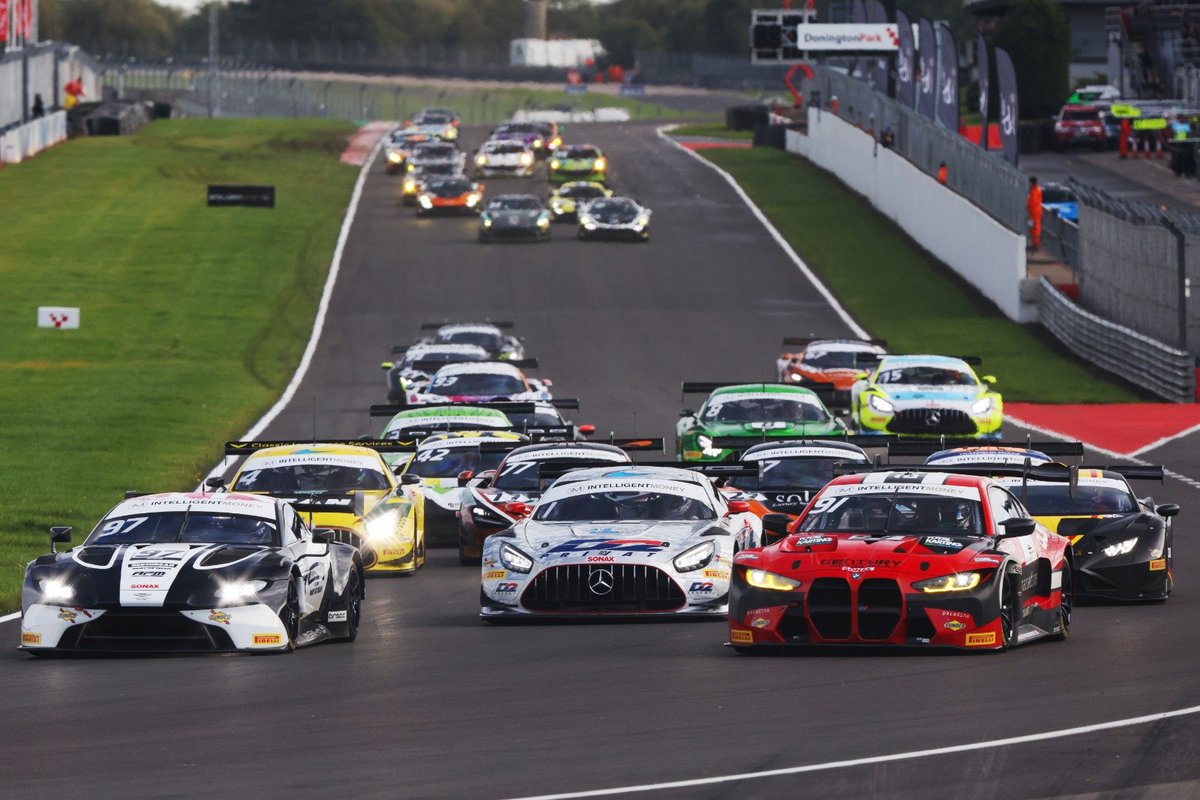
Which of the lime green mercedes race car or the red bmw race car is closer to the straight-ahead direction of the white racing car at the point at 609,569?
the red bmw race car

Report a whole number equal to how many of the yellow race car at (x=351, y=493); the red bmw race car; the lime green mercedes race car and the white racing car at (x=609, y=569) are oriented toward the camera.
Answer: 4

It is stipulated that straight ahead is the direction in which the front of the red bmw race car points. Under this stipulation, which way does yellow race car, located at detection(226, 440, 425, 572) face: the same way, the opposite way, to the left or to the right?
the same way

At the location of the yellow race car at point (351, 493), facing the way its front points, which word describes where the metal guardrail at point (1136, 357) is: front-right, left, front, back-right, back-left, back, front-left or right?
back-left

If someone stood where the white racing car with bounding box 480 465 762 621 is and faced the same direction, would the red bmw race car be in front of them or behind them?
in front

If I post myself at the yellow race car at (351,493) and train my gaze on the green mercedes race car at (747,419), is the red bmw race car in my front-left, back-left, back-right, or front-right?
back-right

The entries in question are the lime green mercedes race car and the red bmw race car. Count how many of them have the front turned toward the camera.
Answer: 2

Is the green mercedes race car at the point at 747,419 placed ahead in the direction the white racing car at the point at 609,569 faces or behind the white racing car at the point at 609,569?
behind

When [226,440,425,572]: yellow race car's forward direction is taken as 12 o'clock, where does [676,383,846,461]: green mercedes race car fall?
The green mercedes race car is roughly at 7 o'clock from the yellow race car.

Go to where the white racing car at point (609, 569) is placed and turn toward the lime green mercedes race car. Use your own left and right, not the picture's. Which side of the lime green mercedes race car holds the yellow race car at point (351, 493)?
left

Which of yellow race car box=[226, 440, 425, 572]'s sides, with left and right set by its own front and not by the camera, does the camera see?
front

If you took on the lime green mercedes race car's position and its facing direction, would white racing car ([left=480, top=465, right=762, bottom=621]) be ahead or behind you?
ahead

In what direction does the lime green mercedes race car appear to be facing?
toward the camera

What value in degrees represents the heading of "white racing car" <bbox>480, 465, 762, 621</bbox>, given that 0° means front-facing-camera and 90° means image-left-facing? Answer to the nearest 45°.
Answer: approximately 0°

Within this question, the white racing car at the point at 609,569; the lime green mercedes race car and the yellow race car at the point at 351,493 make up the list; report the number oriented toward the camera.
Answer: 3

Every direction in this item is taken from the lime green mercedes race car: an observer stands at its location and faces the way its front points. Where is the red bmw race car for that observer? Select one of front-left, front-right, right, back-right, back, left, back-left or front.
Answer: front

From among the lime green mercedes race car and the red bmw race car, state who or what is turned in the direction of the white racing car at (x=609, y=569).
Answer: the lime green mercedes race car

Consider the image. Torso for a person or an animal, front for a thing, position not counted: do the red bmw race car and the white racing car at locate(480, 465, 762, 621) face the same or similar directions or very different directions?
same or similar directions

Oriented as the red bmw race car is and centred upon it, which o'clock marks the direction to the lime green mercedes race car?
The lime green mercedes race car is roughly at 6 o'clock from the red bmw race car.

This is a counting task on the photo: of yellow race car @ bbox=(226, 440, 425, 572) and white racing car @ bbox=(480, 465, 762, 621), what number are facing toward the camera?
2

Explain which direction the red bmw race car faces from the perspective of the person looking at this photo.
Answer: facing the viewer
